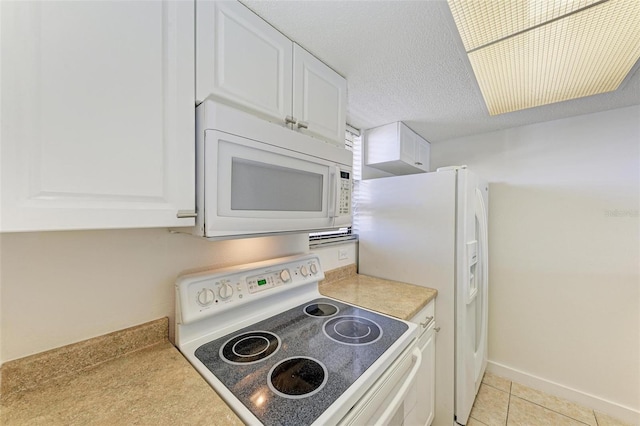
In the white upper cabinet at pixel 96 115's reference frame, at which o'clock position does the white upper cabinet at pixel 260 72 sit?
the white upper cabinet at pixel 260 72 is roughly at 9 o'clock from the white upper cabinet at pixel 96 115.

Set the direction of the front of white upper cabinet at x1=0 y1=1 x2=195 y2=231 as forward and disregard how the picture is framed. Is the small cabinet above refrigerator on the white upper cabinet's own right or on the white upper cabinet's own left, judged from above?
on the white upper cabinet's own left

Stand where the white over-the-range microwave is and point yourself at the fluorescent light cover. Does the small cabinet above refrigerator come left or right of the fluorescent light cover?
left

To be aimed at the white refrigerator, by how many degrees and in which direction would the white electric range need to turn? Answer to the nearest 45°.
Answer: approximately 90° to its left

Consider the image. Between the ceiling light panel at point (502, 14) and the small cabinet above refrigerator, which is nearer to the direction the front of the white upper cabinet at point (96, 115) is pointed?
the ceiling light panel

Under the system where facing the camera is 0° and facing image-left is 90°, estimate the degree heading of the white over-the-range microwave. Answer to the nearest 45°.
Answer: approximately 315°

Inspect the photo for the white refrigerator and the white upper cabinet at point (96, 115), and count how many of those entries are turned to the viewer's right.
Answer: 1
